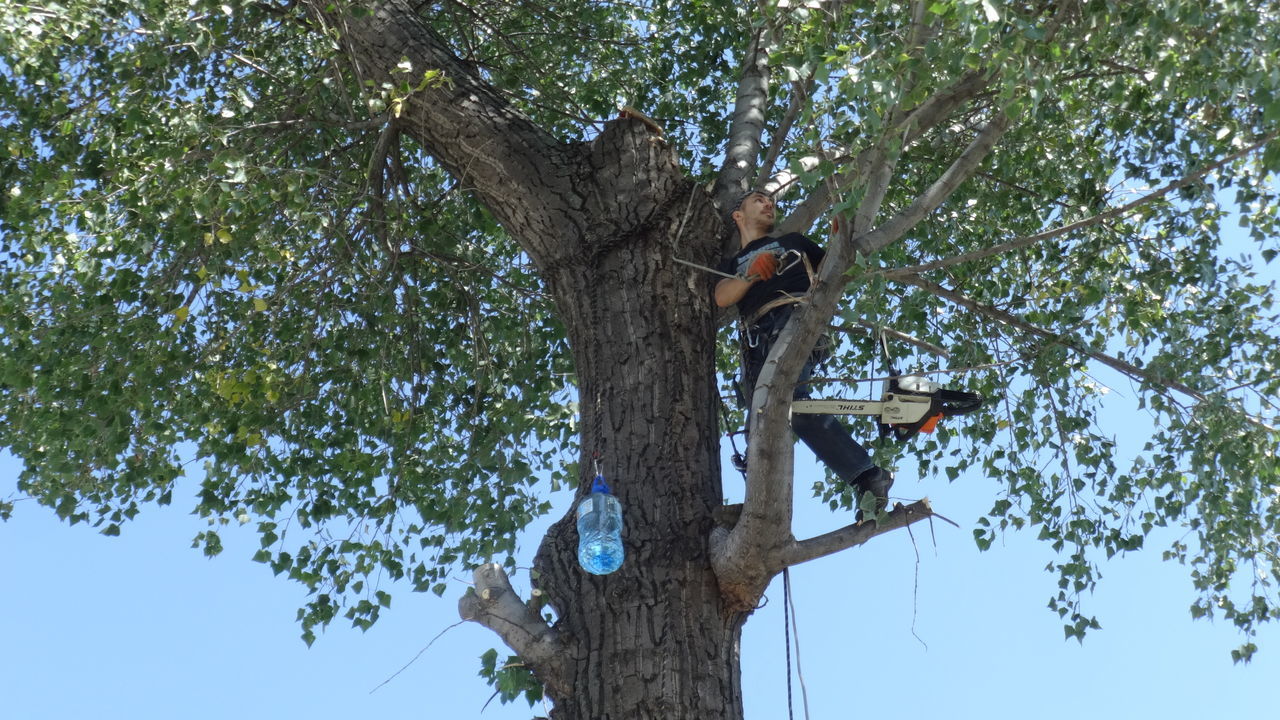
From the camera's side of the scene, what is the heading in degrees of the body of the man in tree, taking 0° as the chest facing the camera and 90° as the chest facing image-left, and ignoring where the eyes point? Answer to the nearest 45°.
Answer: approximately 0°
